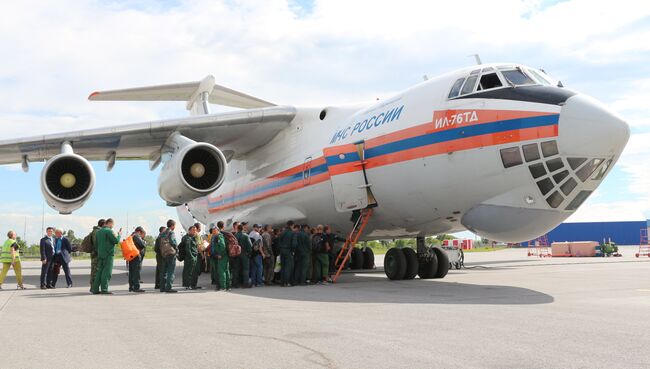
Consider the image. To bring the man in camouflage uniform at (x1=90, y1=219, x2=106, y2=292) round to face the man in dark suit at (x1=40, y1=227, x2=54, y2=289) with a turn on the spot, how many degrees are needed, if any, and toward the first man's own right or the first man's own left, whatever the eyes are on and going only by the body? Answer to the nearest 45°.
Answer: approximately 135° to the first man's own left

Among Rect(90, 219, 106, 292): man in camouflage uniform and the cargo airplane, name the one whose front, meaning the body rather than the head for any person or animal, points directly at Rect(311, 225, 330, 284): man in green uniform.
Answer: Rect(90, 219, 106, 292): man in camouflage uniform

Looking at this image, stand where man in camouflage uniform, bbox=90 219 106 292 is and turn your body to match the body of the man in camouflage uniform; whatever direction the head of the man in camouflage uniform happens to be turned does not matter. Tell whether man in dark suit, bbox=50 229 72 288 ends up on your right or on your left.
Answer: on your left

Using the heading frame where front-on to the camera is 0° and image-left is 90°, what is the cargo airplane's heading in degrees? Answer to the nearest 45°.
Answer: approximately 315°

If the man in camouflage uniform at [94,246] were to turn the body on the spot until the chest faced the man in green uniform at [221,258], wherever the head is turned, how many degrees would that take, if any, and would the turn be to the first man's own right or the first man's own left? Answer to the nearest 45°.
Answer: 0° — they already face them

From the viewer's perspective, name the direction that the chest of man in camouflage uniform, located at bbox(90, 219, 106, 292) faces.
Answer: to the viewer's right

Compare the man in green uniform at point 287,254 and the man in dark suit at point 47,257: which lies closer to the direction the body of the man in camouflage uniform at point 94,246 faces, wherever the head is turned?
the man in green uniform

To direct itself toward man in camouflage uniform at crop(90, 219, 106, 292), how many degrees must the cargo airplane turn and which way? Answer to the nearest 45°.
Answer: approximately 135° to its right
